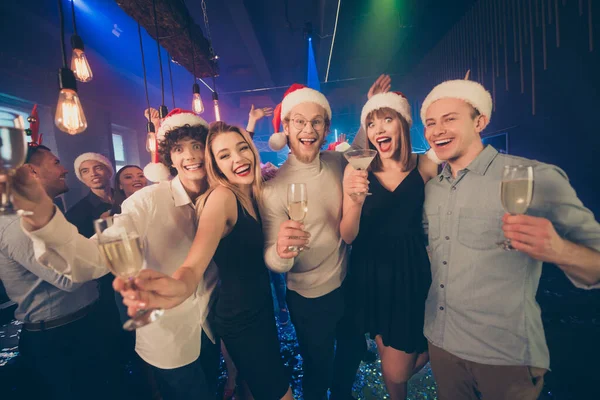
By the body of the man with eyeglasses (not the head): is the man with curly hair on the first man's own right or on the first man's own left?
on the first man's own right

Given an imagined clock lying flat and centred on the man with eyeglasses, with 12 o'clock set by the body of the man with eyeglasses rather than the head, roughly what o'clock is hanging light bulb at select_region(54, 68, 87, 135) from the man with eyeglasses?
The hanging light bulb is roughly at 3 o'clock from the man with eyeglasses.

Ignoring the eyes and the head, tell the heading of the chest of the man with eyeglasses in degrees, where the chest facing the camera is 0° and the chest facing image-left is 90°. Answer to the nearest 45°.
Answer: approximately 0°

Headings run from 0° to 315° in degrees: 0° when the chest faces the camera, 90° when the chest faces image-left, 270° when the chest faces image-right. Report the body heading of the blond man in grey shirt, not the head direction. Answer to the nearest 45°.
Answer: approximately 45°

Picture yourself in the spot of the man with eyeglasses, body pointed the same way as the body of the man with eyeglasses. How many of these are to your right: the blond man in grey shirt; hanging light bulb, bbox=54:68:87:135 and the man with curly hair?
2

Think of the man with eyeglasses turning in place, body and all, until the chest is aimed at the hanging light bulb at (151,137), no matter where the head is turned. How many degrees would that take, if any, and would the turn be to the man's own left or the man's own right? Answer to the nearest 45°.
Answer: approximately 135° to the man's own right
